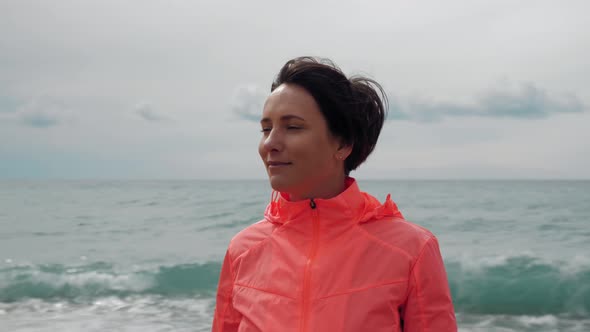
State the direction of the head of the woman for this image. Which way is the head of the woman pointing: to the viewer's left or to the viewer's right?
to the viewer's left

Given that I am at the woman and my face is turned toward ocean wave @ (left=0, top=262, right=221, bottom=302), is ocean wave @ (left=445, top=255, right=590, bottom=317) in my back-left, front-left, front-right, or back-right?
front-right

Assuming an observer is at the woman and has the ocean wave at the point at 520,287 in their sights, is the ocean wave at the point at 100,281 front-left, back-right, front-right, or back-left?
front-left

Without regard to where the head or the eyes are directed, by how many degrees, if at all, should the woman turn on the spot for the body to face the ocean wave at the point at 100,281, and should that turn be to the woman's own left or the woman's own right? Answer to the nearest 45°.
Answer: approximately 90° to the woman's own right

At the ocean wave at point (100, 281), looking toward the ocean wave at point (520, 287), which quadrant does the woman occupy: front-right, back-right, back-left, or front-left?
front-right

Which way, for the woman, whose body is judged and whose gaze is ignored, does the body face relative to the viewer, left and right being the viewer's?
facing the viewer and to the left of the viewer

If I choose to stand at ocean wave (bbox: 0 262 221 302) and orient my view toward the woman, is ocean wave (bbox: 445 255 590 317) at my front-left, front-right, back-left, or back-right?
front-left
